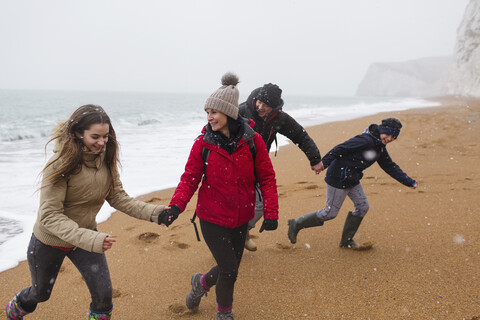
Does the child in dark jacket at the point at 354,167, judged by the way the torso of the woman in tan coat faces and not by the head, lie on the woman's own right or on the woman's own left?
on the woman's own left

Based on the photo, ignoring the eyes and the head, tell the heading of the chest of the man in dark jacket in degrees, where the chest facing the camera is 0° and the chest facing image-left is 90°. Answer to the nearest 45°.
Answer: approximately 0°

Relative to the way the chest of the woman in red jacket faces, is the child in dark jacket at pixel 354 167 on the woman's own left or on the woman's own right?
on the woman's own left

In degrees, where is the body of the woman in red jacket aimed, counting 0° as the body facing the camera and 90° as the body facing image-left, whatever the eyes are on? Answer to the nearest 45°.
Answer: approximately 0°

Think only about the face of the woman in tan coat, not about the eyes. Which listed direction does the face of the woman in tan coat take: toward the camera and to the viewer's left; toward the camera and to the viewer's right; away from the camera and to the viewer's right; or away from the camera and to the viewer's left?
toward the camera and to the viewer's right

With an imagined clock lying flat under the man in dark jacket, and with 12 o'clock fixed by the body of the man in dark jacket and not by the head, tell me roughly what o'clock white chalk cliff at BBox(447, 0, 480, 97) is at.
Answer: The white chalk cliff is roughly at 7 o'clock from the man in dark jacket.

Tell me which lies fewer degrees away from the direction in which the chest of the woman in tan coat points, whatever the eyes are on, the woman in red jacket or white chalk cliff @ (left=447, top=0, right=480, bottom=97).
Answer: the woman in red jacket
